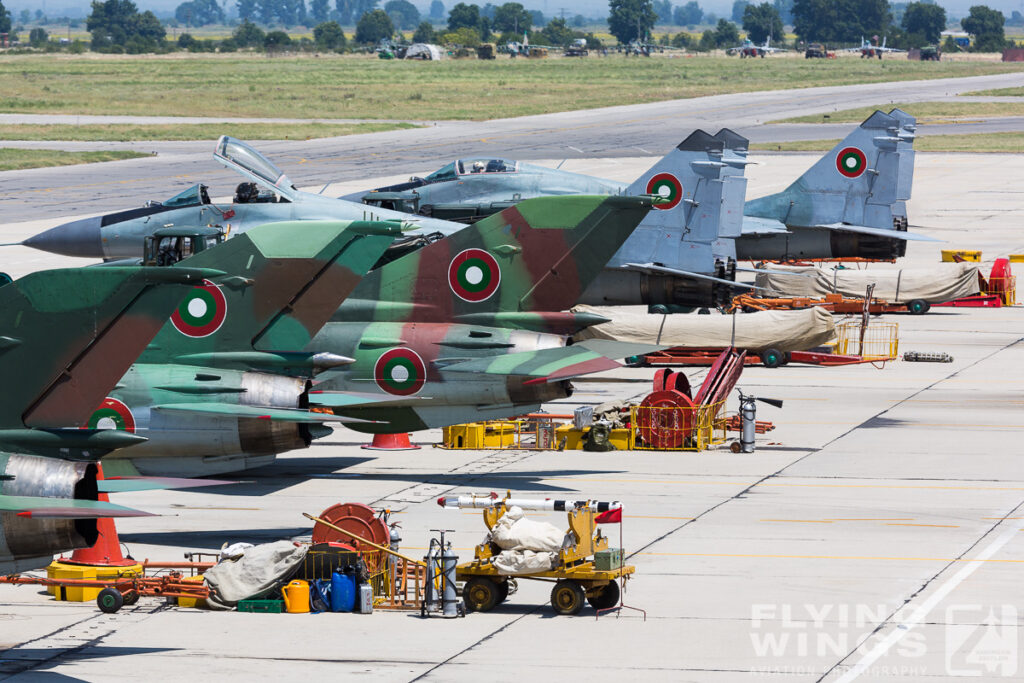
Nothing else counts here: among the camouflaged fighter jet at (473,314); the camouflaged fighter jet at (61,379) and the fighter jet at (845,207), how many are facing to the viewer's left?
3

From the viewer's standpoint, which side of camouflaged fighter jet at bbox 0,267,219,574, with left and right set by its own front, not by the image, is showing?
left

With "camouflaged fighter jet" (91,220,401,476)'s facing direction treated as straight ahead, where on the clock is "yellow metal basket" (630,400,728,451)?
The yellow metal basket is roughly at 5 o'clock from the camouflaged fighter jet.

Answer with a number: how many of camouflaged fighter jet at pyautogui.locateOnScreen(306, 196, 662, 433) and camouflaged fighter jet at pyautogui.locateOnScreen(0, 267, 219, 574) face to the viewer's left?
2

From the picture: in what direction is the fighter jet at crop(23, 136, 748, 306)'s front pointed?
to the viewer's left

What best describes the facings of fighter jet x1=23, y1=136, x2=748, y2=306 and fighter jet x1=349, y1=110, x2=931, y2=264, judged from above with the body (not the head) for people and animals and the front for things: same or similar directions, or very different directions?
same or similar directions

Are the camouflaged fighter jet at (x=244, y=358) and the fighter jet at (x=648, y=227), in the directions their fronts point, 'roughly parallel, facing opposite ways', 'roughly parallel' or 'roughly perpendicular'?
roughly parallel

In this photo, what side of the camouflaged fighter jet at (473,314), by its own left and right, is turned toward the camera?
left

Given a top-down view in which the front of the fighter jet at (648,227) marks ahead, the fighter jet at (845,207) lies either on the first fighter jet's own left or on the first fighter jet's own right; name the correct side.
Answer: on the first fighter jet's own right

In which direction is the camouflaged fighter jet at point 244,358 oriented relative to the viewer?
to the viewer's left

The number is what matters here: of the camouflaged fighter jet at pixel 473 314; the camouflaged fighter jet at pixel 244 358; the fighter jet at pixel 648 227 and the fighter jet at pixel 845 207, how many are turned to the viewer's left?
4

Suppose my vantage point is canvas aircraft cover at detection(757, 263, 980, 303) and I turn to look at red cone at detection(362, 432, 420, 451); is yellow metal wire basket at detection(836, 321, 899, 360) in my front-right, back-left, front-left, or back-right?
front-left

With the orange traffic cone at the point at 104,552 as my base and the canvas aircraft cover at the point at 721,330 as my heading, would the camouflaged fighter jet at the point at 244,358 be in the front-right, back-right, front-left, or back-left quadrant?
front-left

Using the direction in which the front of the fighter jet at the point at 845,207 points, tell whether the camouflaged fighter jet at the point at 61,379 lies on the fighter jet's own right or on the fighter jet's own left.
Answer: on the fighter jet's own left

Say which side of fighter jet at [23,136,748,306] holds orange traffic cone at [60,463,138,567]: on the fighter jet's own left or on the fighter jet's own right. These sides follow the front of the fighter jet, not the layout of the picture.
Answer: on the fighter jet's own left

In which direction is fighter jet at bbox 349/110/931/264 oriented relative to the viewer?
to the viewer's left
